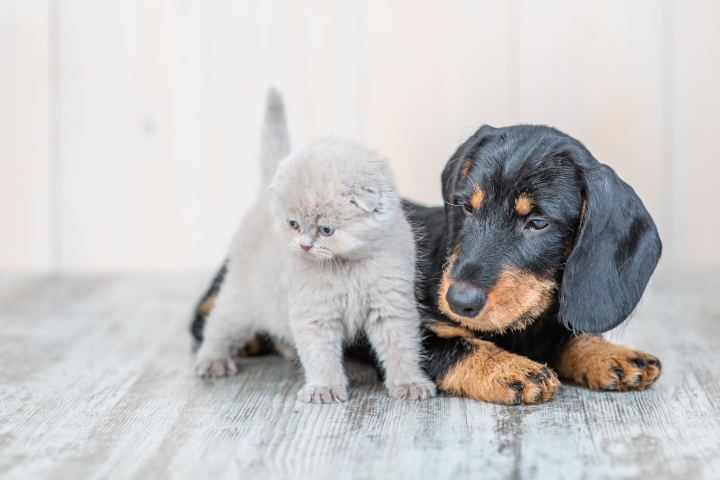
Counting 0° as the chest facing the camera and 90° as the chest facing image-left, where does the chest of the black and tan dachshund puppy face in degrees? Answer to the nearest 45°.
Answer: approximately 315°

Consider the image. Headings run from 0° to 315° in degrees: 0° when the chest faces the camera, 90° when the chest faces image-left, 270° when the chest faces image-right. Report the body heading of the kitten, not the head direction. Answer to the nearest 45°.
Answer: approximately 315°
